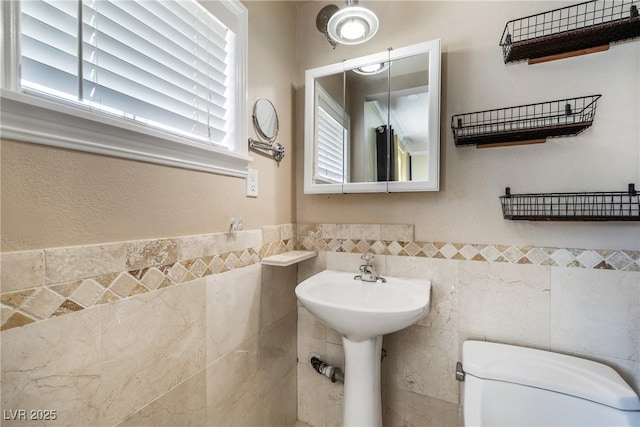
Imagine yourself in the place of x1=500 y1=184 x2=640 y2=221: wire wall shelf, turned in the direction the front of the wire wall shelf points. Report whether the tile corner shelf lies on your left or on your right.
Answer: on your right

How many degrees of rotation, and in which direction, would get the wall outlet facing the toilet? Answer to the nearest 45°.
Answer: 0° — it already faces it

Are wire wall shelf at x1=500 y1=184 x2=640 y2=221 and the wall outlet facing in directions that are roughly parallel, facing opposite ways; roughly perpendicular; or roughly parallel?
roughly perpendicular

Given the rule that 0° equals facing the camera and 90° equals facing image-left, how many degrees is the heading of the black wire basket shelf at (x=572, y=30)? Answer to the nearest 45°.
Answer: approximately 0°

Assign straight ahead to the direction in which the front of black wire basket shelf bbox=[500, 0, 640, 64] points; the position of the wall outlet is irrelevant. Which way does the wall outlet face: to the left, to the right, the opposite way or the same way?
to the left

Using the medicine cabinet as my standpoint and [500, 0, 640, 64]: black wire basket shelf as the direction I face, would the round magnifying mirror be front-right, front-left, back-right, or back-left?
back-right

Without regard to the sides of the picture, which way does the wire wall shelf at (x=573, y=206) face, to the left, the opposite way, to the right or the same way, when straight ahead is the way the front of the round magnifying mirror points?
to the right

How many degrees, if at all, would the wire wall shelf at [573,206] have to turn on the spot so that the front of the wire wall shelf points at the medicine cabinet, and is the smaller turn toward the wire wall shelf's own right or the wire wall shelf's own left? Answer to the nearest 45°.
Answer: approximately 90° to the wire wall shelf's own right

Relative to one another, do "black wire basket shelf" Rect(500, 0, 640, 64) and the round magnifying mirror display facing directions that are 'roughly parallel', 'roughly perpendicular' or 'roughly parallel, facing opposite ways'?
roughly perpendicular

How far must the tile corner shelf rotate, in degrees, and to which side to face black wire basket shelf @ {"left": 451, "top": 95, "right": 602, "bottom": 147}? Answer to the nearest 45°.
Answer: approximately 90° to its left
